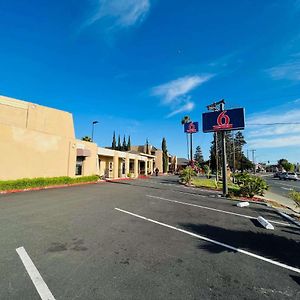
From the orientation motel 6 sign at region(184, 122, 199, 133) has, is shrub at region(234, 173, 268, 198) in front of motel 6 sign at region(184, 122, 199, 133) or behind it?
in front

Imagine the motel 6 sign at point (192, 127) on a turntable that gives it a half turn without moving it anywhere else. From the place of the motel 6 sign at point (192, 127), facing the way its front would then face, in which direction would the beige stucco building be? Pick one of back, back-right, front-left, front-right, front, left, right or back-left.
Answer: back-left

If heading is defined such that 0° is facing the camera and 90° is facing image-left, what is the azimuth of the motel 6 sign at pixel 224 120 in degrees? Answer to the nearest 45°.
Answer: approximately 0°

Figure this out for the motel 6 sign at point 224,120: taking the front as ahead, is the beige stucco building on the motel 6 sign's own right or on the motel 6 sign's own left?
on the motel 6 sign's own right

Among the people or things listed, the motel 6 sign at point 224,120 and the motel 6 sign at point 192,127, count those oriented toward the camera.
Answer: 2

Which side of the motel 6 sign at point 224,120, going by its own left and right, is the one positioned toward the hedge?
right
